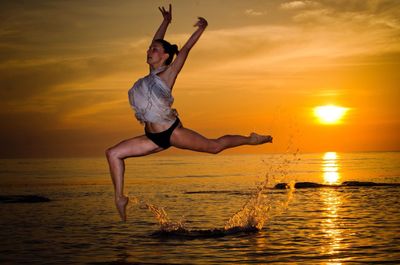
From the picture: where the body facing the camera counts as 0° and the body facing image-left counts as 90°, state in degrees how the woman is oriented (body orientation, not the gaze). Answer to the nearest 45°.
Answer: approximately 45°
